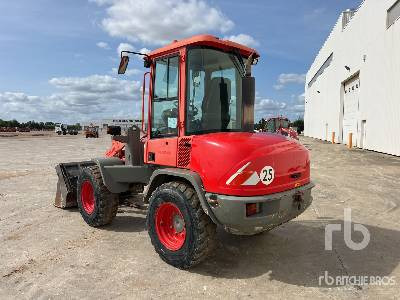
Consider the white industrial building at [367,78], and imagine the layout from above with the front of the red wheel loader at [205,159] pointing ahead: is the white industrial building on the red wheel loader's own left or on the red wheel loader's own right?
on the red wheel loader's own right

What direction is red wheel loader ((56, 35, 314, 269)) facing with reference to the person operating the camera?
facing away from the viewer and to the left of the viewer

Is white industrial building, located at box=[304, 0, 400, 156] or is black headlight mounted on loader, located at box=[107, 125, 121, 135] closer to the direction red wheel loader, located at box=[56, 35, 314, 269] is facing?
the black headlight mounted on loader
